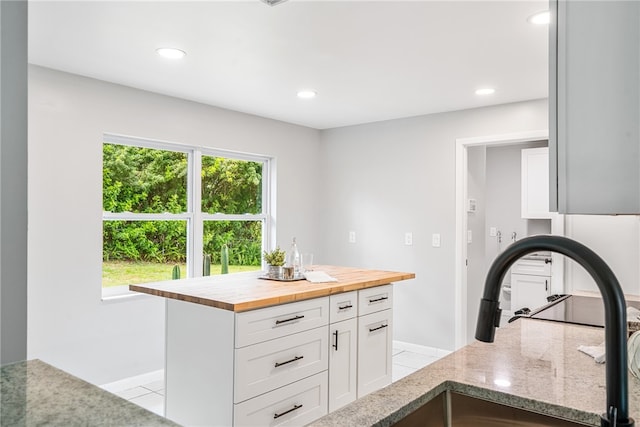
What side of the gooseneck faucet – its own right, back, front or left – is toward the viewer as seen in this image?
left

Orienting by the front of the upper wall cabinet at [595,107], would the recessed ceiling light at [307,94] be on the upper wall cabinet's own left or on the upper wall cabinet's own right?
on the upper wall cabinet's own right

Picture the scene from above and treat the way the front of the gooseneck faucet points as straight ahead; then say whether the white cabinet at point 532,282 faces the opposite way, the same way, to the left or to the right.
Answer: to the left

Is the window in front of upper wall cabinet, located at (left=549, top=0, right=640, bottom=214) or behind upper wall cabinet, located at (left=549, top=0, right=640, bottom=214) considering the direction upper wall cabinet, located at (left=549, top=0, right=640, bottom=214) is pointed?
in front

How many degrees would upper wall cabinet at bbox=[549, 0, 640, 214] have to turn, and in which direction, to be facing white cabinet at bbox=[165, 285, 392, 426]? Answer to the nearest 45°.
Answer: approximately 45° to its right

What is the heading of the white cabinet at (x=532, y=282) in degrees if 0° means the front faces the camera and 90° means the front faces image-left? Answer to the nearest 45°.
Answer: approximately 0°

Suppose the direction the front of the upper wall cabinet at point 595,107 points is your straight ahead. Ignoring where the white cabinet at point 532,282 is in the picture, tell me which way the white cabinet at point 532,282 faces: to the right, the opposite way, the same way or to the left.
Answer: to the left

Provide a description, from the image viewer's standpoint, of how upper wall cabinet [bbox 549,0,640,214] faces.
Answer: facing to the left of the viewer

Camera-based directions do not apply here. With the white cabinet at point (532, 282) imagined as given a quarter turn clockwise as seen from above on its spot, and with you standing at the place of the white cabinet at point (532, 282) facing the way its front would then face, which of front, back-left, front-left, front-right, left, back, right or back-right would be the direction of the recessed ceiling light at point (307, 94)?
front-left

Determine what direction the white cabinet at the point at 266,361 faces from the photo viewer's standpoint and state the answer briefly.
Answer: facing the viewer and to the right of the viewer

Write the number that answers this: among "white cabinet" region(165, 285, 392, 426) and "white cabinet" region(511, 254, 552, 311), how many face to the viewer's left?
0

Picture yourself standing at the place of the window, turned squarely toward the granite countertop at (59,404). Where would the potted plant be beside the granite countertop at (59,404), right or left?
left

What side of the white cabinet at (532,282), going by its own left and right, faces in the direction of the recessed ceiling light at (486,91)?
front

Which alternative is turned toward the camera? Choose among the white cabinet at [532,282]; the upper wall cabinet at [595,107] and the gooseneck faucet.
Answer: the white cabinet
